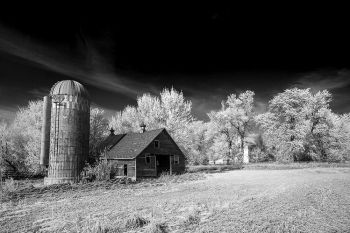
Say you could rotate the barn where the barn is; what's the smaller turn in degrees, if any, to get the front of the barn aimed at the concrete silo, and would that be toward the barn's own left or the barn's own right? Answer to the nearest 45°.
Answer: approximately 90° to the barn's own right

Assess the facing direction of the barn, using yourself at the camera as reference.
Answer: facing the viewer and to the right of the viewer

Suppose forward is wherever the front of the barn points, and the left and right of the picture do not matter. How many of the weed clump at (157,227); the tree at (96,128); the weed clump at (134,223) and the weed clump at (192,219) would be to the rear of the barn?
1

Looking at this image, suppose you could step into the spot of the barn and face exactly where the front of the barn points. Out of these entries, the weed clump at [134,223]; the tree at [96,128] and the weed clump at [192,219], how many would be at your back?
1

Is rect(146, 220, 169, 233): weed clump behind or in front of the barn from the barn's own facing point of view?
in front

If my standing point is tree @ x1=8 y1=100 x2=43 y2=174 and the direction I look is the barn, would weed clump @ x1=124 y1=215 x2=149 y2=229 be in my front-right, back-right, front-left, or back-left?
front-right

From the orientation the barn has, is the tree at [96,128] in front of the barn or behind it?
behind

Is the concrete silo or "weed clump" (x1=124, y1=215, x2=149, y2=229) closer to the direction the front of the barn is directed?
the weed clump

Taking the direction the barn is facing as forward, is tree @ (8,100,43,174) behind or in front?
behind

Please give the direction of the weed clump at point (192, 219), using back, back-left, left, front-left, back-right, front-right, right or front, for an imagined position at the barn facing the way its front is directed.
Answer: front-right

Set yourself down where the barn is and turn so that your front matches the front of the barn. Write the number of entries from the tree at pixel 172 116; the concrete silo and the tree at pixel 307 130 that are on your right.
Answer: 1

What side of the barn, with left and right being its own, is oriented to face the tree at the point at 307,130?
left

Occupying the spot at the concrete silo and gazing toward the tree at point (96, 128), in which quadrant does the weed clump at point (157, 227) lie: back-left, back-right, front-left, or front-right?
back-right

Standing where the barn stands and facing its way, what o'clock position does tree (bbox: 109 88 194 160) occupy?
The tree is roughly at 8 o'clock from the barn.

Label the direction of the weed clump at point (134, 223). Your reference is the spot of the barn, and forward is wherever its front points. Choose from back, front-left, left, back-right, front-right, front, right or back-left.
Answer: front-right

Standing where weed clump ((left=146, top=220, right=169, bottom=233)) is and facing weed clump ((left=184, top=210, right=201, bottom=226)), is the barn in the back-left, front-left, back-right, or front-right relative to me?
front-left
